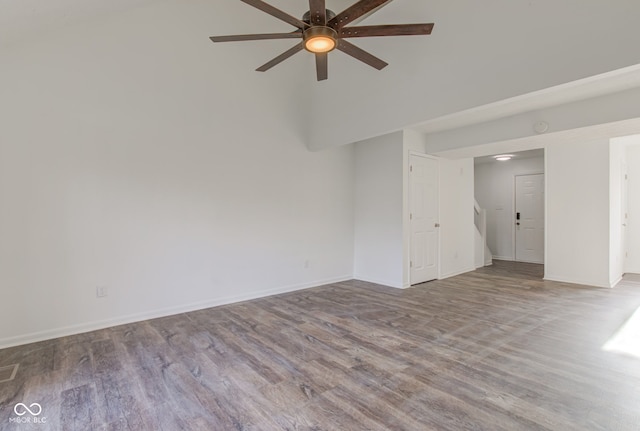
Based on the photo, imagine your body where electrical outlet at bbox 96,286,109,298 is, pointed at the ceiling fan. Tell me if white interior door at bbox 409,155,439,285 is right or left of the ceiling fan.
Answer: left

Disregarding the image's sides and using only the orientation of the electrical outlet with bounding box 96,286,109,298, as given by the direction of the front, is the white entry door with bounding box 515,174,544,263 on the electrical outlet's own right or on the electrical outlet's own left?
on the electrical outlet's own left

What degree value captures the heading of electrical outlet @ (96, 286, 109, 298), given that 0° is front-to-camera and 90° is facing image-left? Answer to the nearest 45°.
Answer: approximately 0°

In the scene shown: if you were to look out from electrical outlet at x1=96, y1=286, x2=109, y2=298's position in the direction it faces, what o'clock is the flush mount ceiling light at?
The flush mount ceiling light is roughly at 9 o'clock from the electrical outlet.

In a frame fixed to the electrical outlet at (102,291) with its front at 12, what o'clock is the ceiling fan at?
The ceiling fan is roughly at 11 o'clock from the electrical outlet.

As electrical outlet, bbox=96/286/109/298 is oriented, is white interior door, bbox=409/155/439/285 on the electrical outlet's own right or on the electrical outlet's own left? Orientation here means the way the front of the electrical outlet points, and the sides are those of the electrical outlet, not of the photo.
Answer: on the electrical outlet's own left
